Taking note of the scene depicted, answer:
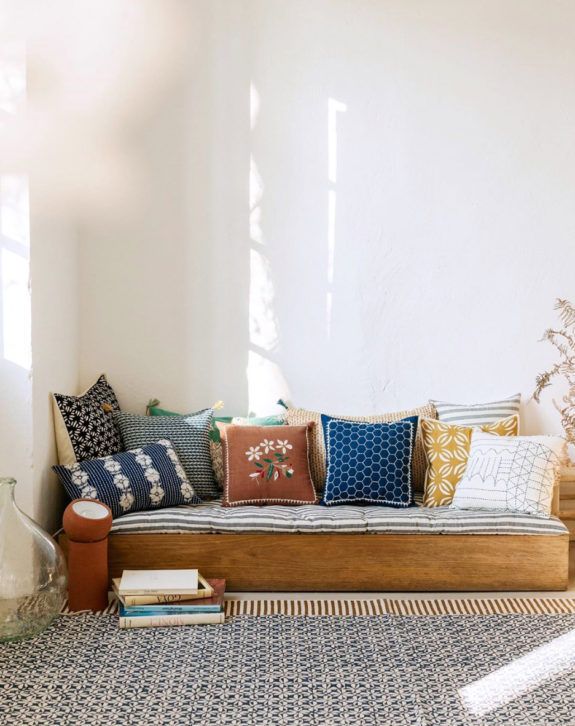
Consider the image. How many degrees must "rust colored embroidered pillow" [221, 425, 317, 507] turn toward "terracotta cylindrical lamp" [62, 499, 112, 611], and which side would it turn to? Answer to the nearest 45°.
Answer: approximately 45° to its right

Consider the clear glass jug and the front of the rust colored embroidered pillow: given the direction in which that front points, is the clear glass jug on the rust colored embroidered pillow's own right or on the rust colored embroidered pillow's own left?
on the rust colored embroidered pillow's own right

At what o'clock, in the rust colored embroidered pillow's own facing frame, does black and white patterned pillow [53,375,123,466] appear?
The black and white patterned pillow is roughly at 3 o'clock from the rust colored embroidered pillow.

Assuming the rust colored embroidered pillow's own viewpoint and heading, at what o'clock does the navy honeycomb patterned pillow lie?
The navy honeycomb patterned pillow is roughly at 9 o'clock from the rust colored embroidered pillow.

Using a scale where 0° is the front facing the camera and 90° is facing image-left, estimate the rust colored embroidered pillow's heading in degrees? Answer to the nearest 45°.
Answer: approximately 0°
